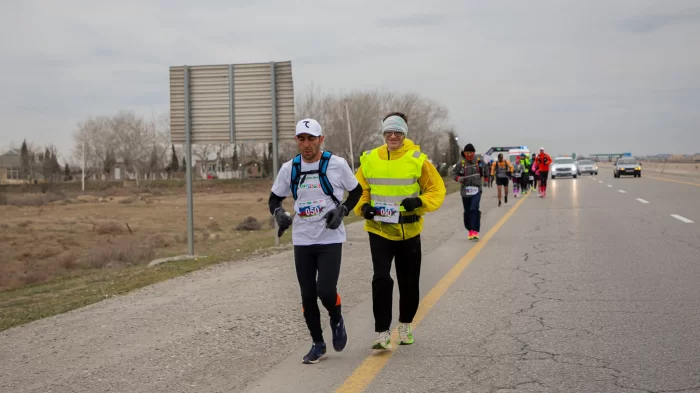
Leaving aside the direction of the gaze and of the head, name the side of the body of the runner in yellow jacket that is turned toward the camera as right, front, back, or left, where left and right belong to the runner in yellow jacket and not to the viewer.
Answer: front

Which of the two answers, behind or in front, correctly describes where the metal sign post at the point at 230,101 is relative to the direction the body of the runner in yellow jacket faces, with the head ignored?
behind

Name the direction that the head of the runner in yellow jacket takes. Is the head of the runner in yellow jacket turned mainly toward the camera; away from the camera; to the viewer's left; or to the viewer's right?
toward the camera

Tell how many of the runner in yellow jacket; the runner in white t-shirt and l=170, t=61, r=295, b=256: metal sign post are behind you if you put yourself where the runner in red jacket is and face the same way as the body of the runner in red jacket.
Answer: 0

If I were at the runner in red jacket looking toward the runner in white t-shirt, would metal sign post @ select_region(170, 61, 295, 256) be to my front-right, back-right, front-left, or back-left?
front-right

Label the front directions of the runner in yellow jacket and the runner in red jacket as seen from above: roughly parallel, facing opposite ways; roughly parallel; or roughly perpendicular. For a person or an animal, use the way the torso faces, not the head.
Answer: roughly parallel

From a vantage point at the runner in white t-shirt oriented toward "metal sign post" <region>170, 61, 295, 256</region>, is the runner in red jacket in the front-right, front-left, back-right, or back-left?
front-right

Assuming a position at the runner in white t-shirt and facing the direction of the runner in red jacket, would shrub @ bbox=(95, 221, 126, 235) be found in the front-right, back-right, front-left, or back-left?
front-left

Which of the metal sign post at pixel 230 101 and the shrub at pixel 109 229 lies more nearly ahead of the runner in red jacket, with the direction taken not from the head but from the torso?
the metal sign post

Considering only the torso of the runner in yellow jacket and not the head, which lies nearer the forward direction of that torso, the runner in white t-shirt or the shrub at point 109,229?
the runner in white t-shirt

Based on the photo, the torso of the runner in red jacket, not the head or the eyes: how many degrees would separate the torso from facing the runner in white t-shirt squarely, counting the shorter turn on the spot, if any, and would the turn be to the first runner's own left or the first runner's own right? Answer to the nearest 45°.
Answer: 0° — they already face them

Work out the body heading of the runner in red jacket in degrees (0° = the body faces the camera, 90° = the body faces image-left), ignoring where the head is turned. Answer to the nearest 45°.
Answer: approximately 0°

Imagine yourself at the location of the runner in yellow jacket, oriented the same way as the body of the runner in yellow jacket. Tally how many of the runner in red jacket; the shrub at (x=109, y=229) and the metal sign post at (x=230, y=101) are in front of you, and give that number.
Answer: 0

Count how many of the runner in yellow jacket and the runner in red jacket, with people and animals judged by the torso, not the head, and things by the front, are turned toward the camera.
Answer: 2

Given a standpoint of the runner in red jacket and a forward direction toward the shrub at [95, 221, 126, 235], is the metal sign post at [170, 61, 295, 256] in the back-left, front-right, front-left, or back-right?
front-left

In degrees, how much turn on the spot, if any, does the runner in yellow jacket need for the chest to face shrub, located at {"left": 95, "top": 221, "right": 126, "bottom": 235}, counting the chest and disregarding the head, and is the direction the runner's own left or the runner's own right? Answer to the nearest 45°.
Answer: approximately 135° to the runner's own right

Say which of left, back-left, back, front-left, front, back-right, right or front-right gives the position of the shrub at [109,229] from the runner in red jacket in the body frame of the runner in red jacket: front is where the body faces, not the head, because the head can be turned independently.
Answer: right
